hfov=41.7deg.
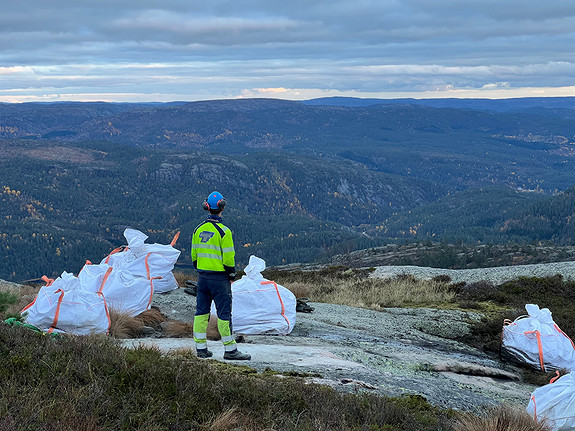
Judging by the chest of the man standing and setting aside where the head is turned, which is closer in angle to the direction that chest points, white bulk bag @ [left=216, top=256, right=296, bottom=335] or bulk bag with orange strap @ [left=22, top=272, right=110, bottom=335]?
the white bulk bag

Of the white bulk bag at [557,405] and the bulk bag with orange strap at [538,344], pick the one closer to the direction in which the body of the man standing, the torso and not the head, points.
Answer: the bulk bag with orange strap

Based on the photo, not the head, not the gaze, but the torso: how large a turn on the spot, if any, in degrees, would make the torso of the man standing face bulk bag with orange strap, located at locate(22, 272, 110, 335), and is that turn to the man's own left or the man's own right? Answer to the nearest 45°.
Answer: approximately 90° to the man's own left

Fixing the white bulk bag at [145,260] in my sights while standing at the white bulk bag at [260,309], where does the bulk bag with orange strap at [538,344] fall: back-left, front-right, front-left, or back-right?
back-right

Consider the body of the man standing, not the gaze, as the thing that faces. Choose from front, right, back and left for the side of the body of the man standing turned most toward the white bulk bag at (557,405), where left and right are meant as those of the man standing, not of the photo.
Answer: right

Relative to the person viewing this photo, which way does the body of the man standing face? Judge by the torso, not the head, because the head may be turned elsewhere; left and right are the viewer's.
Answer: facing away from the viewer and to the right of the viewer

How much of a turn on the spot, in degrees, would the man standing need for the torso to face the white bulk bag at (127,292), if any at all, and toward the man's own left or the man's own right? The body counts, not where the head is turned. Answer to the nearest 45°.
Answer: approximately 90° to the man's own left

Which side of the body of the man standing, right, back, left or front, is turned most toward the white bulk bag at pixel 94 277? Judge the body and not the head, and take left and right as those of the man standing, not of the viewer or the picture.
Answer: left

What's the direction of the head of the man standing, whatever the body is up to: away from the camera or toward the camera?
away from the camera

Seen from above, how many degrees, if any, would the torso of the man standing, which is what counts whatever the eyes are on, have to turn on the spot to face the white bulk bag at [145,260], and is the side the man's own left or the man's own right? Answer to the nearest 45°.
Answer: approximately 45° to the man's own left

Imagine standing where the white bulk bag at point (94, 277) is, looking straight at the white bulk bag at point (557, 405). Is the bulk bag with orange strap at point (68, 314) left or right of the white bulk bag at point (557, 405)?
right
